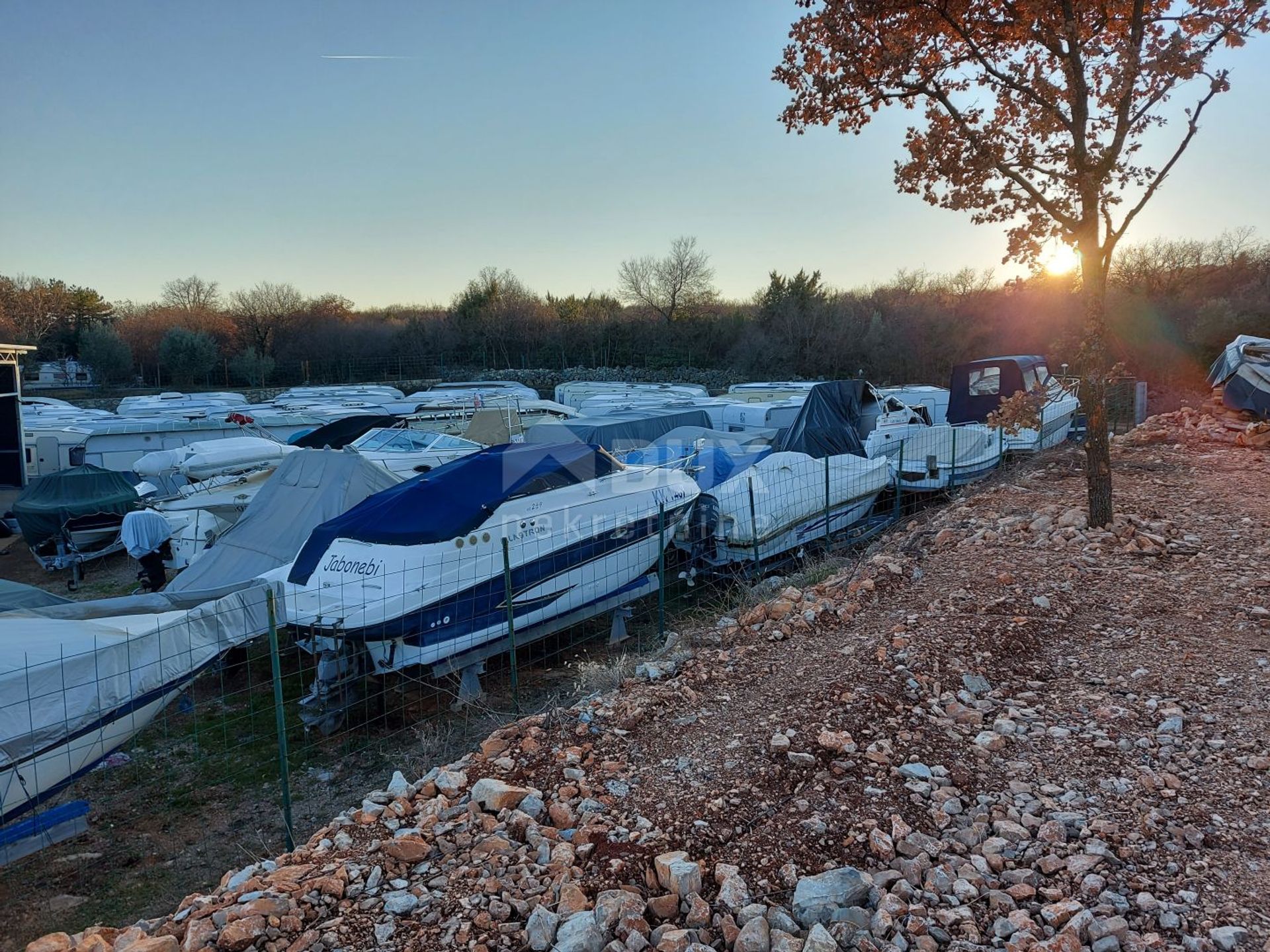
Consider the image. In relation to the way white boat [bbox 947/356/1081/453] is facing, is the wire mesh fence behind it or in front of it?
behind

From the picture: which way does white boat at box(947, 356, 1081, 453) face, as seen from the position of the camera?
facing away from the viewer and to the right of the viewer

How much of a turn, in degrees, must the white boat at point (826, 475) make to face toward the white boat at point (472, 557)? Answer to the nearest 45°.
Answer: approximately 180°

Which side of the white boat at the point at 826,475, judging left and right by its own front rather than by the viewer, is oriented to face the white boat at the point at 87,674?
back

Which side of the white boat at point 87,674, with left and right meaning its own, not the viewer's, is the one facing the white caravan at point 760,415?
front

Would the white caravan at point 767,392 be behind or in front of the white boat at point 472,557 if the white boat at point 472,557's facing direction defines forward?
in front
